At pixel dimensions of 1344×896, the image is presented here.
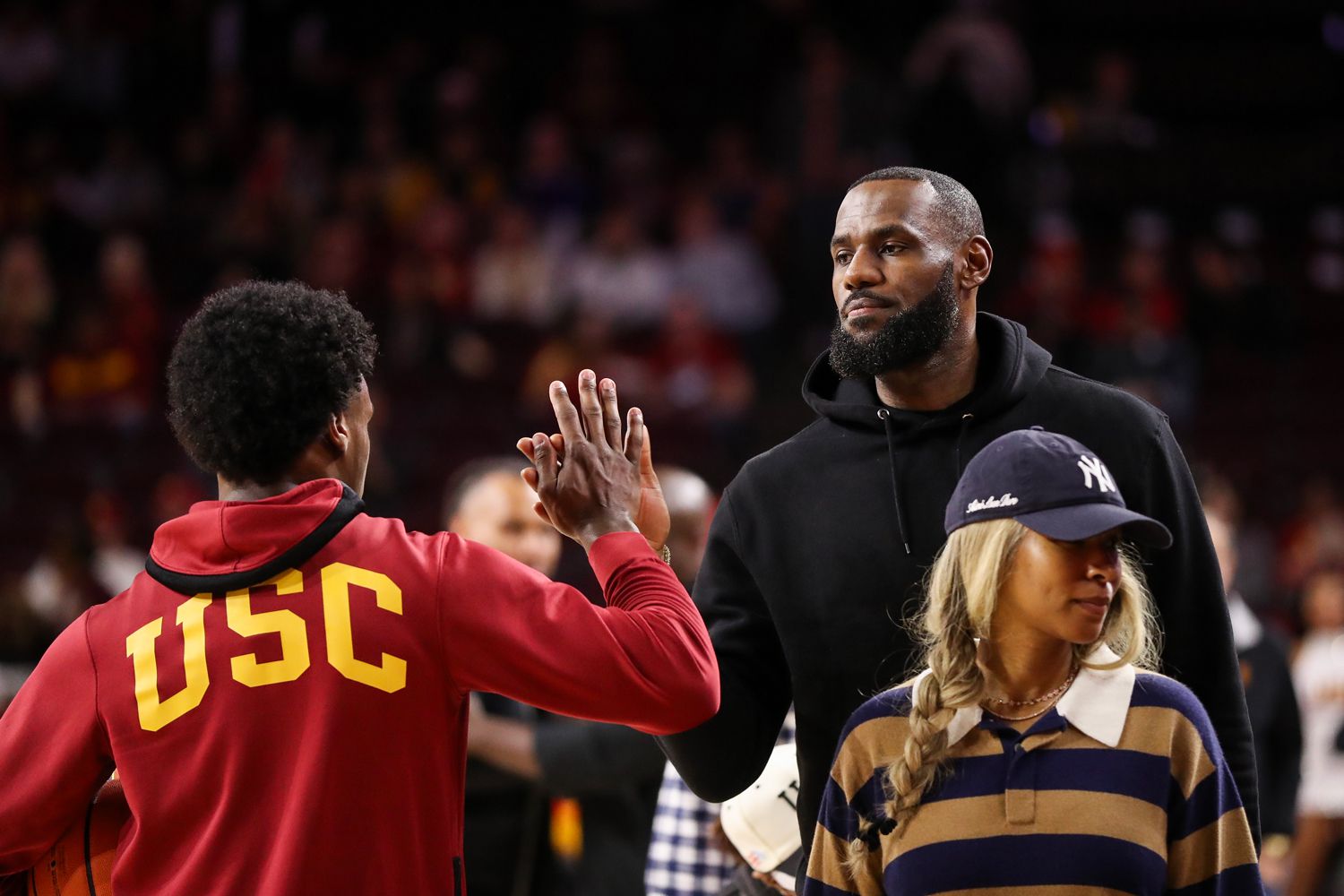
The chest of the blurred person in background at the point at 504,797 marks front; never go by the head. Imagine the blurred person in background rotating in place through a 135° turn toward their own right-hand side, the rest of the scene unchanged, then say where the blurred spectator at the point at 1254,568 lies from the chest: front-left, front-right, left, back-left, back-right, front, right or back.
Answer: back-right

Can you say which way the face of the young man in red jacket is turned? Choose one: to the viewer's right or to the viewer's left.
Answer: to the viewer's right

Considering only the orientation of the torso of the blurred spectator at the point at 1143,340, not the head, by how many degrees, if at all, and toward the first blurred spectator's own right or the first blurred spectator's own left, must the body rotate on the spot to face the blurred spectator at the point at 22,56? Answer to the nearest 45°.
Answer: approximately 90° to the first blurred spectator's own right

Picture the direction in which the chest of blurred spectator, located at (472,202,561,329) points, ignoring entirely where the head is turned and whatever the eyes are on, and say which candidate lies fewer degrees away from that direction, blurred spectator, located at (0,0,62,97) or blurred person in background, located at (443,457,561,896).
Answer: the blurred person in background

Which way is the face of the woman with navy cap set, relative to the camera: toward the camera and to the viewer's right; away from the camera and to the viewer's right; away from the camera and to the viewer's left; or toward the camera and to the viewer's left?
toward the camera and to the viewer's right

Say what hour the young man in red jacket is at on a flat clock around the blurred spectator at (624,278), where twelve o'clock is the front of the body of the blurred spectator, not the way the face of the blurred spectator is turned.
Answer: The young man in red jacket is roughly at 12 o'clock from the blurred spectator.

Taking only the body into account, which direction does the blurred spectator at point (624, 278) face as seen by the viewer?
toward the camera

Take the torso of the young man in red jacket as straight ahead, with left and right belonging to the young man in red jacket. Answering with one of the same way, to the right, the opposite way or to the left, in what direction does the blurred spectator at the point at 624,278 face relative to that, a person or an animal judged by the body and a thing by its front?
the opposite way

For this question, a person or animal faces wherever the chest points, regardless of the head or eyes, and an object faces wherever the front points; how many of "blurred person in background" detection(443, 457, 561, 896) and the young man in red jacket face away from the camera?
1

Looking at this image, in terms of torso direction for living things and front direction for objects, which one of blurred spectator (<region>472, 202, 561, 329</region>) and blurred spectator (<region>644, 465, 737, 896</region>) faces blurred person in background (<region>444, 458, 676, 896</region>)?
blurred spectator (<region>472, 202, 561, 329</region>)

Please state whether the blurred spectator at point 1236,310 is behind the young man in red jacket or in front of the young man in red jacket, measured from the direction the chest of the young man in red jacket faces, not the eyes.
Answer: in front

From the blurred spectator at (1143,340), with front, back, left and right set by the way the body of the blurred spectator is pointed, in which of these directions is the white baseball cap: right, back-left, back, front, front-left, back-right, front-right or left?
front

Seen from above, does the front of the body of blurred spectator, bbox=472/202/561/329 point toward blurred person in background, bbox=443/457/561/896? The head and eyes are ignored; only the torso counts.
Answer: yes

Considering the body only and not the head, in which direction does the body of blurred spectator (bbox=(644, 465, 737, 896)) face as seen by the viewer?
toward the camera
